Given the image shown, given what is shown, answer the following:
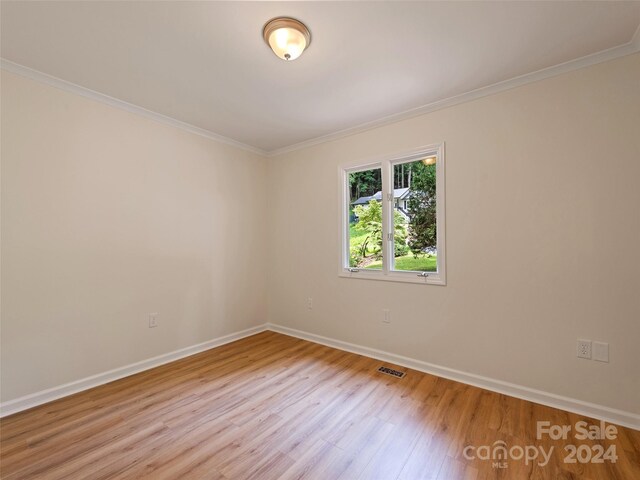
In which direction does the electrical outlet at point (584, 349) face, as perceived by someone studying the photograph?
facing the viewer

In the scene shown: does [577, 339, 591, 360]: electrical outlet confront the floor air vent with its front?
no

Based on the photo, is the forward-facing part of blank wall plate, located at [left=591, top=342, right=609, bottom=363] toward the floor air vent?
no

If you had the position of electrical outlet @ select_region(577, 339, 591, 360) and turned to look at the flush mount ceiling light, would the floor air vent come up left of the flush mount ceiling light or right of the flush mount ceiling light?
right

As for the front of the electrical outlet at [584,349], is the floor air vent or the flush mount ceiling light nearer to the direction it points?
the flush mount ceiling light

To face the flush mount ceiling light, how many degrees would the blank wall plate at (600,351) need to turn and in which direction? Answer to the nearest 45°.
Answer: approximately 45° to its right

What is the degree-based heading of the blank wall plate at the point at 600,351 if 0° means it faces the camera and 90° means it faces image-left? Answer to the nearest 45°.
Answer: approximately 0°

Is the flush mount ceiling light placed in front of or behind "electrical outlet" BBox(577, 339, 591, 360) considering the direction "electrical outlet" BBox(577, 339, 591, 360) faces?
in front
